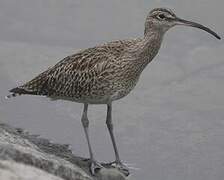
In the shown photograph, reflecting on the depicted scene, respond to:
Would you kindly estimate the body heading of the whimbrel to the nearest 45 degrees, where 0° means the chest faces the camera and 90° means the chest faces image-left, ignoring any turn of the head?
approximately 270°
